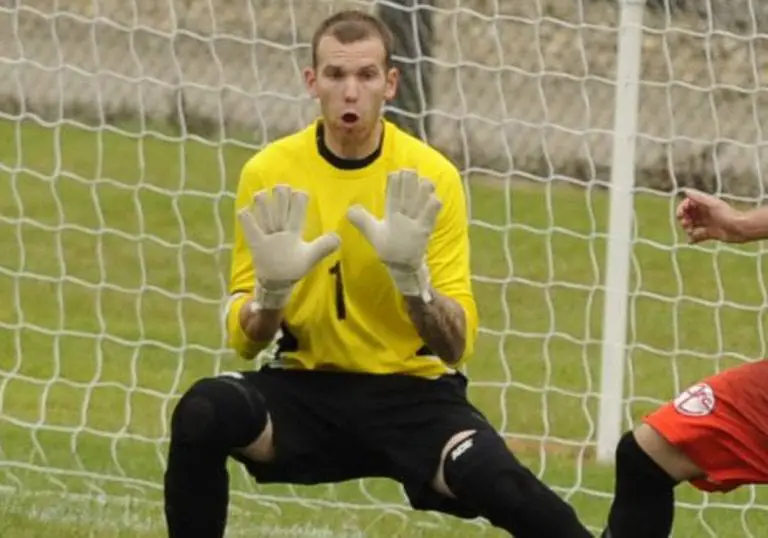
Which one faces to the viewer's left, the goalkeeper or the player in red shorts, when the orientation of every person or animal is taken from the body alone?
the player in red shorts

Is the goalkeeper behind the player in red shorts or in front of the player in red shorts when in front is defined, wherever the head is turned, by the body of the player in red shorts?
in front

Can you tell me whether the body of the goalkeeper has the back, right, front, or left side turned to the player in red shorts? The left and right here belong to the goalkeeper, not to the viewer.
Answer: left

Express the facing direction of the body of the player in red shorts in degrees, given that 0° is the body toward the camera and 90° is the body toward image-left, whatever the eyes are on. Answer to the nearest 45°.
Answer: approximately 90°

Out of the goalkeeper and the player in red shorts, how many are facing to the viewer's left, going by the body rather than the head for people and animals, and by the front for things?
1

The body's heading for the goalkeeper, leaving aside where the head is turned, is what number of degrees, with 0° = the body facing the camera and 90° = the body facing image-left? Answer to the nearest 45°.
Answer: approximately 0°

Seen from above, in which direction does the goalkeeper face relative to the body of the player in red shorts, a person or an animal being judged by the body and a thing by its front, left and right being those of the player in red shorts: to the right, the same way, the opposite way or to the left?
to the left
